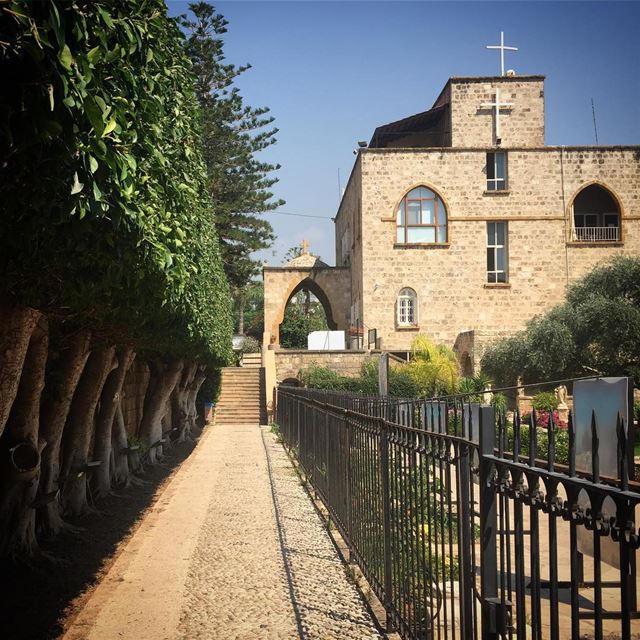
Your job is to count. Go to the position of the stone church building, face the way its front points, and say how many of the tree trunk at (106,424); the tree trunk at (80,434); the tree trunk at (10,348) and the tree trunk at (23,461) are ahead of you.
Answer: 4

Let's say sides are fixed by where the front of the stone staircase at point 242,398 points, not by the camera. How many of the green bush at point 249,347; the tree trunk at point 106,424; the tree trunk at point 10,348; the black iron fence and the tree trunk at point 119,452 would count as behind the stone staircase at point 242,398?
1

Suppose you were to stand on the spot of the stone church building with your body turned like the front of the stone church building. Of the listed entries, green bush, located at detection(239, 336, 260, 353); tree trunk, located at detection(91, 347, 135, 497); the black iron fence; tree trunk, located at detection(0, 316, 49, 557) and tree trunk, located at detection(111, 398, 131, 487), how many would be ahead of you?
4

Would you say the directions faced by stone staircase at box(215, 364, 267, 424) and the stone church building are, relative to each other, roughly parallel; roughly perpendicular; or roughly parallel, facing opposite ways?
roughly parallel

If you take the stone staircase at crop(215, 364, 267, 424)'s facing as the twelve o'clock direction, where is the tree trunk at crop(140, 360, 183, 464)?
The tree trunk is roughly at 12 o'clock from the stone staircase.

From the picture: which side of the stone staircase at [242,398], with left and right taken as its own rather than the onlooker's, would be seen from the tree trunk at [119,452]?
front

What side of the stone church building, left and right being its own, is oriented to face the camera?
front

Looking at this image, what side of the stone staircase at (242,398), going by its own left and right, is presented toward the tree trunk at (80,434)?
front

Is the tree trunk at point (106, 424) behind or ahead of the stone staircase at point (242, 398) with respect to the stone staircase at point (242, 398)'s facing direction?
ahead

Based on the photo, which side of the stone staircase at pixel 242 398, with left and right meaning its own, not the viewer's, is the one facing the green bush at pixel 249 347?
back

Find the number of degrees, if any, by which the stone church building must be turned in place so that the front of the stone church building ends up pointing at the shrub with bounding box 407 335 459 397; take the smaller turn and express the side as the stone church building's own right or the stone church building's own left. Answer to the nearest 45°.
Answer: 0° — it already faces it

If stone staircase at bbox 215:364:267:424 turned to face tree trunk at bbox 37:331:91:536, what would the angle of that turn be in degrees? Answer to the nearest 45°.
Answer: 0° — it already faces it

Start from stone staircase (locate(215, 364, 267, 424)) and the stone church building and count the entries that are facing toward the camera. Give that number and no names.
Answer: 2

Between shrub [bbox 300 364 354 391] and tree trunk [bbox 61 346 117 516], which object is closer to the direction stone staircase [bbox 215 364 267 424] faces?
the tree trunk

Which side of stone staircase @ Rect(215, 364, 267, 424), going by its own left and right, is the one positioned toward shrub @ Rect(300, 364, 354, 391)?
left

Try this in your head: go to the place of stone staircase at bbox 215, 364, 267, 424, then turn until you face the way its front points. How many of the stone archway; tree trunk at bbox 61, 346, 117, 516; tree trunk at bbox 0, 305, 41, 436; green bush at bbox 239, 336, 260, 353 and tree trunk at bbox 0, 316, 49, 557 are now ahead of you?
3

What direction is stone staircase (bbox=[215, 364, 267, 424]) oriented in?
toward the camera
